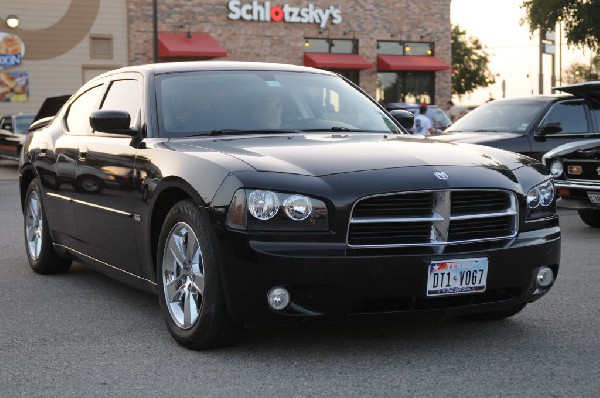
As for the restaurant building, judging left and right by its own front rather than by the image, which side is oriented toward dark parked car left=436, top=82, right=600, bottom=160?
front

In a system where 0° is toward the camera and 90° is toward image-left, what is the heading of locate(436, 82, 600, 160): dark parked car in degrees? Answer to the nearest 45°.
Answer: approximately 45°

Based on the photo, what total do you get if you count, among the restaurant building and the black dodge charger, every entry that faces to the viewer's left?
0

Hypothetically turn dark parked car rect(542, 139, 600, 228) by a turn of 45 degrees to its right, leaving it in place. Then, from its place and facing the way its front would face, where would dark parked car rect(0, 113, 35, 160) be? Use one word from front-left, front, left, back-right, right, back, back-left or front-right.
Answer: front-right

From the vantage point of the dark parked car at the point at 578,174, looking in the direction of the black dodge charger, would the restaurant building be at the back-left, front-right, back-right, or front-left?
back-right

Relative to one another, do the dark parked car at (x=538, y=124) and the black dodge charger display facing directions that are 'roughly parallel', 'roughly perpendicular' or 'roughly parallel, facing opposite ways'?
roughly perpendicular

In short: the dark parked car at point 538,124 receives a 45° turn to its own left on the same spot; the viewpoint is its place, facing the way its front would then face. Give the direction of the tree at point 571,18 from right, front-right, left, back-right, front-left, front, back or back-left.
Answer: back

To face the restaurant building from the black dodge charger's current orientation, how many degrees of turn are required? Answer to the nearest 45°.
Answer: approximately 135° to its left

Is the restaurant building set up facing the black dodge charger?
yes

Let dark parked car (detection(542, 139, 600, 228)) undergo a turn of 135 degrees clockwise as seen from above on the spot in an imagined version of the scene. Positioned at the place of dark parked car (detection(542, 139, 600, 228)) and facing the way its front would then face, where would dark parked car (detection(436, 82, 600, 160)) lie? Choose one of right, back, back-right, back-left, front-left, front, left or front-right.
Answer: front

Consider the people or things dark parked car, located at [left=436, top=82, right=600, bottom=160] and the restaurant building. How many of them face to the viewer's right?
0

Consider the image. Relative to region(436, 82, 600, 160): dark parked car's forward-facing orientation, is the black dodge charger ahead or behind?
ahead

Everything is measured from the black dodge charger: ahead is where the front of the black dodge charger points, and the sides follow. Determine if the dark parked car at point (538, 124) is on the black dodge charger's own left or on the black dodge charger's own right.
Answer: on the black dodge charger's own left

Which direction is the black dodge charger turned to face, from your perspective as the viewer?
facing the viewer and to the right of the viewer

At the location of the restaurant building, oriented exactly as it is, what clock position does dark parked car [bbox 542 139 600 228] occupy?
The dark parked car is roughly at 12 o'clock from the restaurant building.
